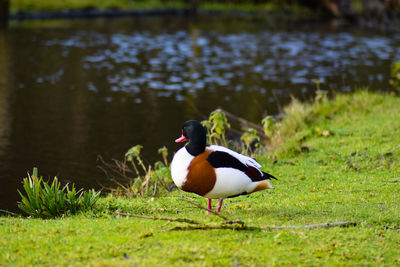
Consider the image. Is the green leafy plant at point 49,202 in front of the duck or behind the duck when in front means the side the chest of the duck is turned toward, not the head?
in front

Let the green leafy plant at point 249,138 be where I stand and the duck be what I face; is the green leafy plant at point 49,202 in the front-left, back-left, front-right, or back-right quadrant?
front-right

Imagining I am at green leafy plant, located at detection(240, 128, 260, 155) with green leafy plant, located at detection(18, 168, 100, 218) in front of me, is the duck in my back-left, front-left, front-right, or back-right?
front-left

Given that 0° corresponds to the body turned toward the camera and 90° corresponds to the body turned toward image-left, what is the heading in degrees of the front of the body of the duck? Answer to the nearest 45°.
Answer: approximately 90°

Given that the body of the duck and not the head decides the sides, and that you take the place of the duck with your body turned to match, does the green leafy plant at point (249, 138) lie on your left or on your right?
on your right
